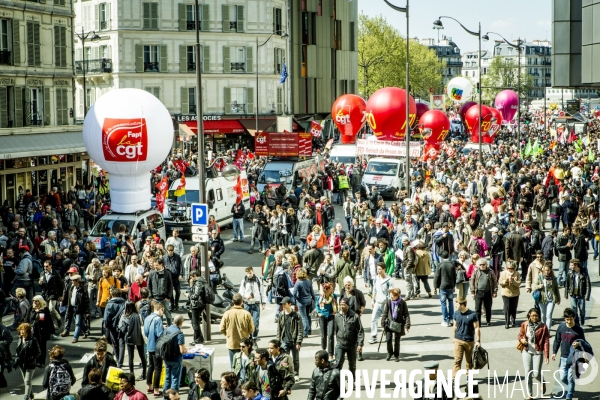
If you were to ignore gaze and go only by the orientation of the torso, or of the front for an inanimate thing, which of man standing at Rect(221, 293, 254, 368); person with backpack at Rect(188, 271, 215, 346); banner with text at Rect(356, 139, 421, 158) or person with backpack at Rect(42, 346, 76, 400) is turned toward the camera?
the banner with text

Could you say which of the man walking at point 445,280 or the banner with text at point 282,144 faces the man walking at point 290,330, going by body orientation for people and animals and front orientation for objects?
the banner with text

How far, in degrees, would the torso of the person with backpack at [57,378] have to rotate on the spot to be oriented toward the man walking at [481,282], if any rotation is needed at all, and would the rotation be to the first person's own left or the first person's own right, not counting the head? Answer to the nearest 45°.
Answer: approximately 45° to the first person's own right

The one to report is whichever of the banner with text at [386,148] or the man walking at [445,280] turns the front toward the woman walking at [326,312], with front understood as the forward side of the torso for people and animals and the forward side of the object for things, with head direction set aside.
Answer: the banner with text

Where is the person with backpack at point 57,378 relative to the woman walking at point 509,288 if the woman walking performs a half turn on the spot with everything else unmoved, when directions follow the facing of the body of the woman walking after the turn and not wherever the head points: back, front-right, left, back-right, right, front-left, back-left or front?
back-left

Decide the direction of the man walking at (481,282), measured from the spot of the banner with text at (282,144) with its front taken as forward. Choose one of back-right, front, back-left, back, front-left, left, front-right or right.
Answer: front

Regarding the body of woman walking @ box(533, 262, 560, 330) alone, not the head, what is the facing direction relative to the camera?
toward the camera

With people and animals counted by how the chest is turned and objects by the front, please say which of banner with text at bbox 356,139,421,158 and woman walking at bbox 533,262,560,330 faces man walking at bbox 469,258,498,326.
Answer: the banner with text

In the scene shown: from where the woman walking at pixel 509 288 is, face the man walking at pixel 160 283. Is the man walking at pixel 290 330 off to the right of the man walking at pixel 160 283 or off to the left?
left

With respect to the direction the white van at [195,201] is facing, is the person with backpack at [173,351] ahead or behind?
ahead

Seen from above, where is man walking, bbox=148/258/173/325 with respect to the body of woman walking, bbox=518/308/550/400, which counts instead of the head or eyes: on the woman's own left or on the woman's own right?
on the woman's own right

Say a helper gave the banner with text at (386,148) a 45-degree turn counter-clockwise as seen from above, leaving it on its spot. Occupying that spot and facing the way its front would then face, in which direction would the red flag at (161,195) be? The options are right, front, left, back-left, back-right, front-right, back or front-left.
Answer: right
